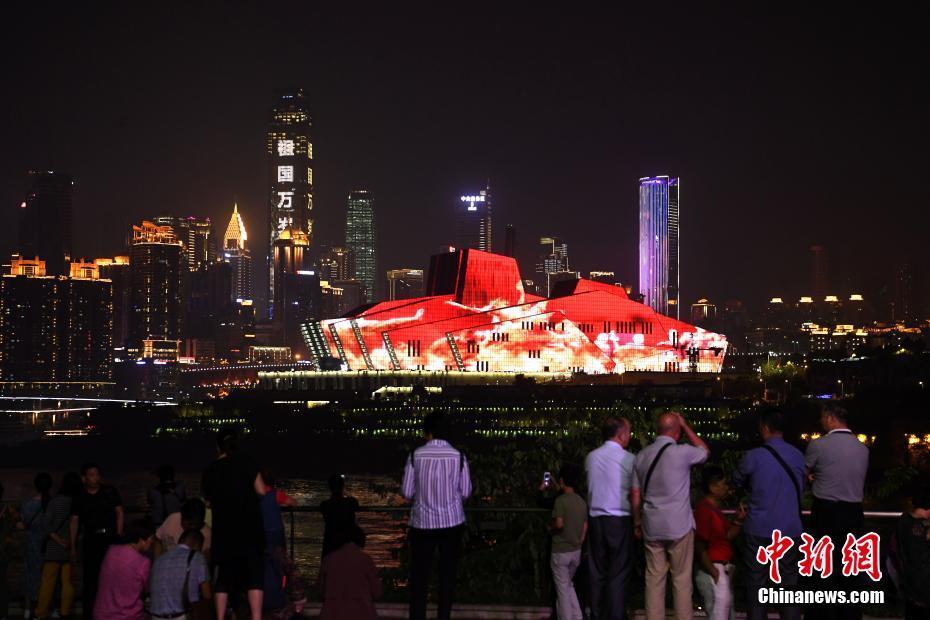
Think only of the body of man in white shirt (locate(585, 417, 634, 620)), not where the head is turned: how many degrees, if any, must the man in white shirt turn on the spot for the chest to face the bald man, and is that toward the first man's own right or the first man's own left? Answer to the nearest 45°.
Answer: approximately 90° to the first man's own right

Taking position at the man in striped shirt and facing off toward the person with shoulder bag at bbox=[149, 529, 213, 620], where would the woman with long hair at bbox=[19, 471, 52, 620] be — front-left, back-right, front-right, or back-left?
front-right

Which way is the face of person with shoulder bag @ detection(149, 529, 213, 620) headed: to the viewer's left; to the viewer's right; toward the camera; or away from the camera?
away from the camera

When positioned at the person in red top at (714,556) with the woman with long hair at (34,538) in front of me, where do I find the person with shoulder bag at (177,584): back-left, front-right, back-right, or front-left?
front-left

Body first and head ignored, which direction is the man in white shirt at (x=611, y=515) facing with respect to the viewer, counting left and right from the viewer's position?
facing away from the viewer and to the right of the viewer

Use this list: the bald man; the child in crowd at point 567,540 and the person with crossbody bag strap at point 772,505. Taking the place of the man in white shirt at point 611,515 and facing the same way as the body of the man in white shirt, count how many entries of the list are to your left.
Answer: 1

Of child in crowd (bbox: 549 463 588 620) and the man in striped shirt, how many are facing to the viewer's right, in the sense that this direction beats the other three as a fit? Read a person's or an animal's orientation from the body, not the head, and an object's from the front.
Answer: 0

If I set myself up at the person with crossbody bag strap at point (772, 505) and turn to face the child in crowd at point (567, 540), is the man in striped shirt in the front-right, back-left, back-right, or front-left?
front-left

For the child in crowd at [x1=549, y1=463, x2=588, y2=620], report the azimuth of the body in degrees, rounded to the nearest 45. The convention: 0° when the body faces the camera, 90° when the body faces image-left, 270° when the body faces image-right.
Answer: approximately 135°

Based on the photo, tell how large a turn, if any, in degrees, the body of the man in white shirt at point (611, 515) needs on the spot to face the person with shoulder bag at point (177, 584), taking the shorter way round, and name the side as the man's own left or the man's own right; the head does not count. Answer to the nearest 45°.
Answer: approximately 135° to the man's own left

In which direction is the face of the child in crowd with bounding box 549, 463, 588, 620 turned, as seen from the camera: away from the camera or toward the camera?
away from the camera

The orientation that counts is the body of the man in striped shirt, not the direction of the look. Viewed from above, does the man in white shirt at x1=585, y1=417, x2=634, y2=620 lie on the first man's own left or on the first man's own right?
on the first man's own right

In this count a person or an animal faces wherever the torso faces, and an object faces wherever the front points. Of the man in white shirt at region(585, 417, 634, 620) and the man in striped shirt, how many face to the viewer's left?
0

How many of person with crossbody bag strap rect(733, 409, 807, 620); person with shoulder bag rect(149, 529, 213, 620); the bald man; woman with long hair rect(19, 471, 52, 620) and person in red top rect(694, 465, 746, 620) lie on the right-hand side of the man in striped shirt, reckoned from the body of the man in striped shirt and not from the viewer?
3

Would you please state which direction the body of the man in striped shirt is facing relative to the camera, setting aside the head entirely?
away from the camera

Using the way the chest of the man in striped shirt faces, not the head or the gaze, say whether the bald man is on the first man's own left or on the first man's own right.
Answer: on the first man's own right

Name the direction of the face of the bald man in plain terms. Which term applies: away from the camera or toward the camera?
away from the camera
